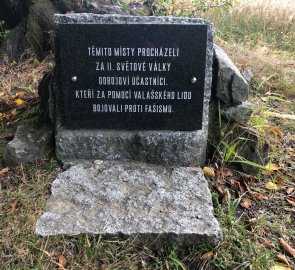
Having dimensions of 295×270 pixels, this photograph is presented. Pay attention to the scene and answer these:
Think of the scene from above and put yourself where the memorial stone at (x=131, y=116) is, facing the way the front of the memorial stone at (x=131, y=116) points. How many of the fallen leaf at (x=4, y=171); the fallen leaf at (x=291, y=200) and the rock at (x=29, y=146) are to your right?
2

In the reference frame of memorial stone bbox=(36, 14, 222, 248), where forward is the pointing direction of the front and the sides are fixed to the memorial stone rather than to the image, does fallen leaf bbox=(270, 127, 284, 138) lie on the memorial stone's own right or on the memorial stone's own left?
on the memorial stone's own left

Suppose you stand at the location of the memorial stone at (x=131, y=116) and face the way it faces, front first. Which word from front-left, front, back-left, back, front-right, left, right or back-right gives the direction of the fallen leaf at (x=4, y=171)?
right

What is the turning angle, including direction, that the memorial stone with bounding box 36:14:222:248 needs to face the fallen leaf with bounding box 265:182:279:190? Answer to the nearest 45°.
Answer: approximately 90° to its left

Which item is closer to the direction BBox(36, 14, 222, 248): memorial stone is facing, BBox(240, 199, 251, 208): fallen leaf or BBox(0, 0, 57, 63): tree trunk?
the fallen leaf

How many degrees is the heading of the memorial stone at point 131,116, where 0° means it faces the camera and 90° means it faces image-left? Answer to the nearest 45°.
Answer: approximately 0°

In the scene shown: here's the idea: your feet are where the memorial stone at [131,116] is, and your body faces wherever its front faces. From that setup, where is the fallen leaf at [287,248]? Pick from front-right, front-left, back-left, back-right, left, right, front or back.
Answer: front-left

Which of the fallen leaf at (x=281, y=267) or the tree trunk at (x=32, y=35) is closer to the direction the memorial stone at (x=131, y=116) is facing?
the fallen leaf

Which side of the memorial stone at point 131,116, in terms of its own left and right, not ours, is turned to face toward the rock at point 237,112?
left

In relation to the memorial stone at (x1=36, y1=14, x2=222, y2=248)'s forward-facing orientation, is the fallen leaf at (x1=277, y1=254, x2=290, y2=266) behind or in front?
in front

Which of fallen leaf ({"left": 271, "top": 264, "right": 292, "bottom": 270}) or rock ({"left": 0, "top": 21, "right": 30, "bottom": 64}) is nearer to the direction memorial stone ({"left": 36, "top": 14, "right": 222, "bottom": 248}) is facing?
the fallen leaf

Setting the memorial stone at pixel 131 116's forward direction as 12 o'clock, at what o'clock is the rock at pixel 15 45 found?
The rock is roughly at 5 o'clock from the memorial stone.

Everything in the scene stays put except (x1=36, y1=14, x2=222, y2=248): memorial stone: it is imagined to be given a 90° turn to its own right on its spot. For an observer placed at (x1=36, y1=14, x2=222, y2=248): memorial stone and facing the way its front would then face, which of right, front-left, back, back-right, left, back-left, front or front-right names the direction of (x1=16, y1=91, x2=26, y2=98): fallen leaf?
front-right

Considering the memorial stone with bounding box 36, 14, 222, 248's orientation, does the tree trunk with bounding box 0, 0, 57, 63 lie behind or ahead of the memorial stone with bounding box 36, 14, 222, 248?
behind
